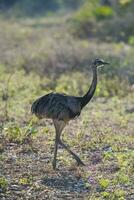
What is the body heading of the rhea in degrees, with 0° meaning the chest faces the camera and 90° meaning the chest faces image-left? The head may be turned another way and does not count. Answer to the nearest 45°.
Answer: approximately 270°

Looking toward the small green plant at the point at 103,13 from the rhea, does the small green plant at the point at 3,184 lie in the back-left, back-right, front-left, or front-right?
back-left

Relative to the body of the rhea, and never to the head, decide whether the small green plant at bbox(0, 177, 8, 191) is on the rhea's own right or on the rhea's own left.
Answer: on the rhea's own right

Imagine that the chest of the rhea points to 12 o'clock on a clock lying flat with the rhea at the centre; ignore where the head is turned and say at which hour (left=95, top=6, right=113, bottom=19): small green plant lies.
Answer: The small green plant is roughly at 9 o'clock from the rhea.
